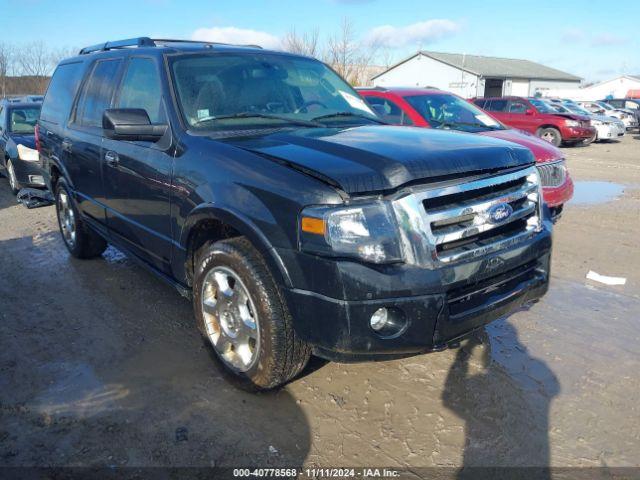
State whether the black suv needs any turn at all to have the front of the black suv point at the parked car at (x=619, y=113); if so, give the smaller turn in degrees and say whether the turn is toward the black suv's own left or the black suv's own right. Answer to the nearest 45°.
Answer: approximately 90° to the black suv's own left

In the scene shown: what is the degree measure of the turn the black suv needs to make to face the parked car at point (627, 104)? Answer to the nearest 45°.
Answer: approximately 90° to its left

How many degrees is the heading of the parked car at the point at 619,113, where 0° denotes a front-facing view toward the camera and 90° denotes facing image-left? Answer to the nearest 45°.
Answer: approximately 315°

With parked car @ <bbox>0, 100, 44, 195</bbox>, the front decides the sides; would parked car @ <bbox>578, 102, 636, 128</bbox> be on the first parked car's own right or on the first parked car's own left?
on the first parked car's own left

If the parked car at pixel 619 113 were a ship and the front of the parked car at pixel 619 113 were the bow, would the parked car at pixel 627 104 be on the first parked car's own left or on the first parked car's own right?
on the first parked car's own left

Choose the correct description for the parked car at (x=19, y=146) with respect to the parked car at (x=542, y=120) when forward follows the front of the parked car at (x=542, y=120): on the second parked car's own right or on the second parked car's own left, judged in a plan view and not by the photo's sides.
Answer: on the second parked car's own right

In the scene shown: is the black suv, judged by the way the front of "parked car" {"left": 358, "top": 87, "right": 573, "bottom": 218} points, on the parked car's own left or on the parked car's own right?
on the parked car's own right

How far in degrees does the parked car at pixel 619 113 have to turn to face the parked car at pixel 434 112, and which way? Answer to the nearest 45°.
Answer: approximately 45° to its right

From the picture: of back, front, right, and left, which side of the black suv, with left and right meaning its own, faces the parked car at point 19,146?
back

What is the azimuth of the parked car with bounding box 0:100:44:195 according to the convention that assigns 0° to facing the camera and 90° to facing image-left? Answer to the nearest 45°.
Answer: approximately 315°

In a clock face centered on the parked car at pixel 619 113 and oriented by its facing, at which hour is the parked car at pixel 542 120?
the parked car at pixel 542 120 is roughly at 2 o'clock from the parked car at pixel 619 113.
